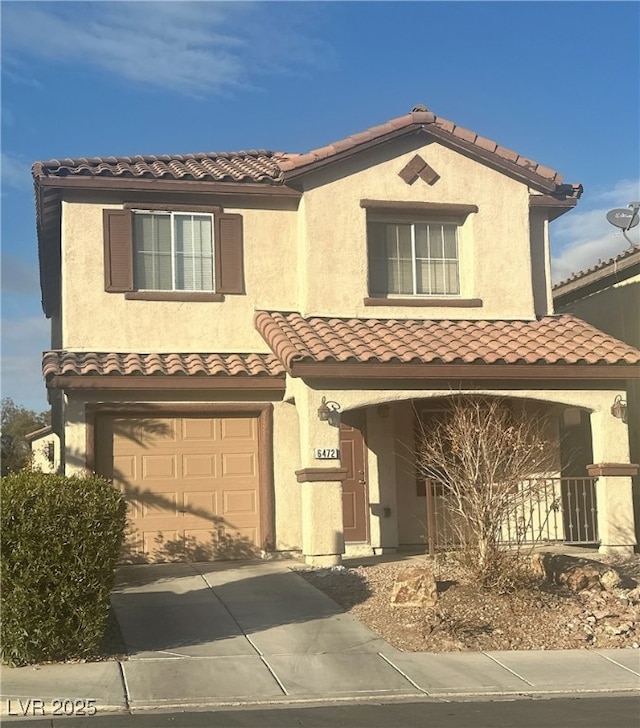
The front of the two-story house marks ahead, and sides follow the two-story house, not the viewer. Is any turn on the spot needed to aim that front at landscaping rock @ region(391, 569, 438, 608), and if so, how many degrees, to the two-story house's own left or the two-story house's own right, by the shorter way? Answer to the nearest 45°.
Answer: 0° — it already faces it

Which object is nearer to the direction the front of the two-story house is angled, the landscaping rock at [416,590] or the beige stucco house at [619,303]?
the landscaping rock

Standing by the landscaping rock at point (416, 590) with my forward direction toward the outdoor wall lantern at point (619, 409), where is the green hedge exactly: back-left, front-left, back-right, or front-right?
back-left

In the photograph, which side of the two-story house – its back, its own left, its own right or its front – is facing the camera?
front

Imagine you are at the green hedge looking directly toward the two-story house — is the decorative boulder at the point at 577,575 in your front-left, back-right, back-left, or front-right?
front-right

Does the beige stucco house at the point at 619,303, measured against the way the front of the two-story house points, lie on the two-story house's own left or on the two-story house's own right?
on the two-story house's own left

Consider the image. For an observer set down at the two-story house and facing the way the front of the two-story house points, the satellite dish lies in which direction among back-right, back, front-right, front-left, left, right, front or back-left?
back-left

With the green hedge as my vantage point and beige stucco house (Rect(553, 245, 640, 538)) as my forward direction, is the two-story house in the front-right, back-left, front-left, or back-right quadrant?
front-left

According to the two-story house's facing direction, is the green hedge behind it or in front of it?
in front

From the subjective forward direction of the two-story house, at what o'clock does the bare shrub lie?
The bare shrub is roughly at 11 o'clock from the two-story house.
